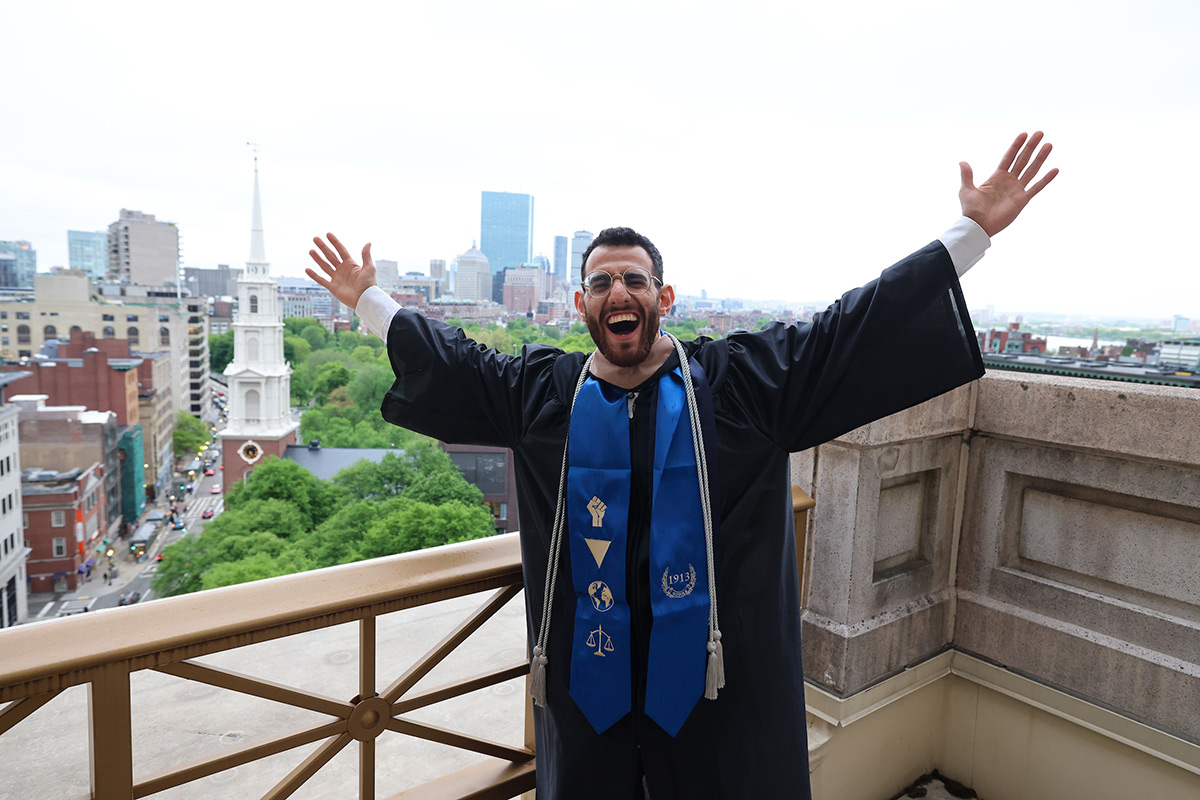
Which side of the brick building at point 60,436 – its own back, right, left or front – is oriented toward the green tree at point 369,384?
front

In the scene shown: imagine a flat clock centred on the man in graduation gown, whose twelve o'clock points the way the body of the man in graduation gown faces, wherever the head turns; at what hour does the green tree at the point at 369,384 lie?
The green tree is roughly at 5 o'clock from the man in graduation gown.

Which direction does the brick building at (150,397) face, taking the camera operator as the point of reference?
facing to the right of the viewer

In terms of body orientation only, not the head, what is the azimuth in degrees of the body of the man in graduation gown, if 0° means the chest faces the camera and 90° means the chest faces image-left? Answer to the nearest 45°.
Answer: approximately 0°

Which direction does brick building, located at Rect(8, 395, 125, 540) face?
to the viewer's right

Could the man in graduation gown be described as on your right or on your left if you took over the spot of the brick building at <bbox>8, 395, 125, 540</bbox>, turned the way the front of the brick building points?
on your right

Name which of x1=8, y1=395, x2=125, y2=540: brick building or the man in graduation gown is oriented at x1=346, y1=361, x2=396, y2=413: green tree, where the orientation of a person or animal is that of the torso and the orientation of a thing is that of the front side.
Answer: the brick building
